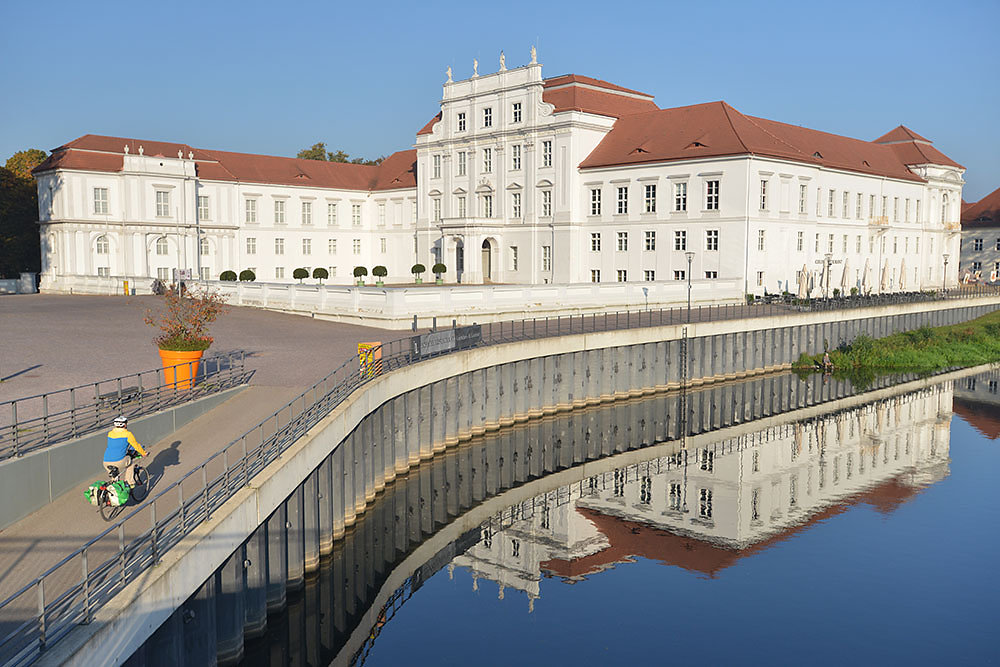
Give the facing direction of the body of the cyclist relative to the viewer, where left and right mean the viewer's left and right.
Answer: facing away from the viewer and to the right of the viewer

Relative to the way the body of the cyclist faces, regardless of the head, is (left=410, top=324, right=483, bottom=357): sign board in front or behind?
in front

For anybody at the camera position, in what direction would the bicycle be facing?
facing away from the viewer and to the right of the viewer

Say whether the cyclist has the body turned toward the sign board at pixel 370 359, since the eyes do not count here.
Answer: yes

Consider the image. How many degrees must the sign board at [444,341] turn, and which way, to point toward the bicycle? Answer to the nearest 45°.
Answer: approximately 45° to its right

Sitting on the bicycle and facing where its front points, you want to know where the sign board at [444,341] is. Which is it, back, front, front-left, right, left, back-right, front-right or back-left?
front

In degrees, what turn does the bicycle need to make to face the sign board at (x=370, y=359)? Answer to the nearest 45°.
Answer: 0° — it already faces it
